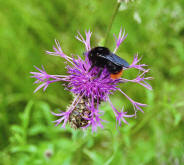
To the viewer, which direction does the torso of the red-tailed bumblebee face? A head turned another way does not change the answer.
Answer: to the viewer's left
